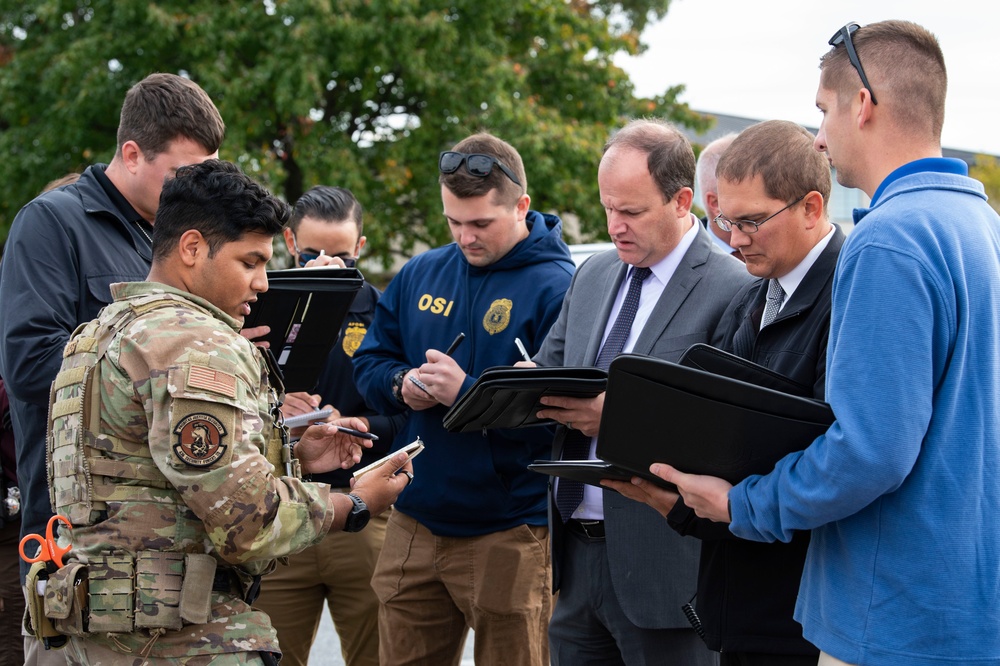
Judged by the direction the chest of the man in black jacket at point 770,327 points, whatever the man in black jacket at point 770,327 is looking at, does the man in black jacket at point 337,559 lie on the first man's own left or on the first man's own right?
on the first man's own right

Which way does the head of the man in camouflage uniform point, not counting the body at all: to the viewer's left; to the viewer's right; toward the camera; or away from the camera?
to the viewer's right

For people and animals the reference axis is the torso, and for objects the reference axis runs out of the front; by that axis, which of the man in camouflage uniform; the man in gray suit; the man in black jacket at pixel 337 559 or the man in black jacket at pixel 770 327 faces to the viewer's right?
the man in camouflage uniform

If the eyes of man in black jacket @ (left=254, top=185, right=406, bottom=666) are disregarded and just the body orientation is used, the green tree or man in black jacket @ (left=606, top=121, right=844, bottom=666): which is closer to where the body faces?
the man in black jacket

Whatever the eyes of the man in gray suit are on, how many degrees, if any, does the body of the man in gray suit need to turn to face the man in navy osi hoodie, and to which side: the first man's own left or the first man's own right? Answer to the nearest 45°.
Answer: approximately 90° to the first man's own right

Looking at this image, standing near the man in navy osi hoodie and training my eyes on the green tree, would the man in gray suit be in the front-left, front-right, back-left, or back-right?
back-right

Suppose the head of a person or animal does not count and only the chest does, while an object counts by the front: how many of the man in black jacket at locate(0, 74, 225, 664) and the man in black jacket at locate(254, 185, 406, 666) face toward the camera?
1

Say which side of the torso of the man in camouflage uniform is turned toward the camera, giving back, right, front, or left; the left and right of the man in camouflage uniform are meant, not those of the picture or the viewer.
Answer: right

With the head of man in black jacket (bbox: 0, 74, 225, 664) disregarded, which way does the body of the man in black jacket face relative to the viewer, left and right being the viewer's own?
facing to the right of the viewer
